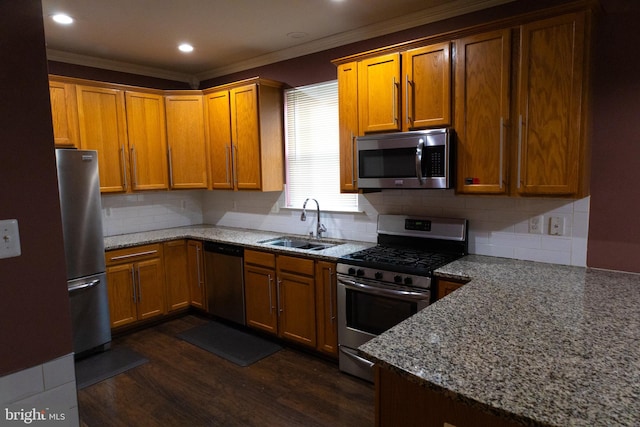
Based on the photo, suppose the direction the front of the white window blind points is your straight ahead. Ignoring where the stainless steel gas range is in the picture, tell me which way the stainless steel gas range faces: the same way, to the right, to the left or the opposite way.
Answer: the same way

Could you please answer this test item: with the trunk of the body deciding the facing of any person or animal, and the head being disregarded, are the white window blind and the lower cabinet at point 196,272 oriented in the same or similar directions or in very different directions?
same or similar directions

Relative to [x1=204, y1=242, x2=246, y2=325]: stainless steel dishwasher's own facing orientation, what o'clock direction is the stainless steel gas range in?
The stainless steel gas range is roughly at 9 o'clock from the stainless steel dishwasher.

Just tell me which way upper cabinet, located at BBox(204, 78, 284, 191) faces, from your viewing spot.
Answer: facing the viewer and to the left of the viewer

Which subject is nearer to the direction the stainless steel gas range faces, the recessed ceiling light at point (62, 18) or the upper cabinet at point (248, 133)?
the recessed ceiling light

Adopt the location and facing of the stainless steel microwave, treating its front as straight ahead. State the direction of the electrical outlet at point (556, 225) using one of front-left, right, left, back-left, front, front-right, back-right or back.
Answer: back-left

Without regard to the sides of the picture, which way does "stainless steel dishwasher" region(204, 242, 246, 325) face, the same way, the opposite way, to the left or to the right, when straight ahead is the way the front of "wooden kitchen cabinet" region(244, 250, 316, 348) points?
the same way

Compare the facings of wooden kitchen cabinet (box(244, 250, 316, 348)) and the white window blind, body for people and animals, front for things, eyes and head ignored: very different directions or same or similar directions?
same or similar directions

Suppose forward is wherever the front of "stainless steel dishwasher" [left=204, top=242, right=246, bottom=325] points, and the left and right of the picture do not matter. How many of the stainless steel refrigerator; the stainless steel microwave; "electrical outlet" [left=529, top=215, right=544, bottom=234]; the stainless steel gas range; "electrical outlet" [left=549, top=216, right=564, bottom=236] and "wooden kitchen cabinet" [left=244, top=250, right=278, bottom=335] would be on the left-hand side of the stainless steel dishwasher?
5

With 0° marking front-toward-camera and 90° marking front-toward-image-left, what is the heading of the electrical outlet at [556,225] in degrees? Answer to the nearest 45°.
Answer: approximately 0°

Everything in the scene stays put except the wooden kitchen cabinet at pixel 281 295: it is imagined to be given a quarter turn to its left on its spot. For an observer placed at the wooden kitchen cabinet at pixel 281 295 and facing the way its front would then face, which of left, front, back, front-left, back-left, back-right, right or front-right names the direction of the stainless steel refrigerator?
back-right

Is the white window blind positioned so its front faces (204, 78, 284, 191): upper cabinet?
no

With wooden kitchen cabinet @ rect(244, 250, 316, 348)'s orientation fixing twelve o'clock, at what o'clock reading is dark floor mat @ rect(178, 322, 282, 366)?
The dark floor mat is roughly at 2 o'clock from the wooden kitchen cabinet.

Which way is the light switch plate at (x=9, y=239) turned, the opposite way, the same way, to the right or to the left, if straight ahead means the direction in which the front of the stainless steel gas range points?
to the left

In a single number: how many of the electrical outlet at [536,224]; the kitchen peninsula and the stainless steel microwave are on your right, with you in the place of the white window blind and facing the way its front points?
0

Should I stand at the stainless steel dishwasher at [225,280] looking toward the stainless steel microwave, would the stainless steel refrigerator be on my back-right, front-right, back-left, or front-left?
back-right
